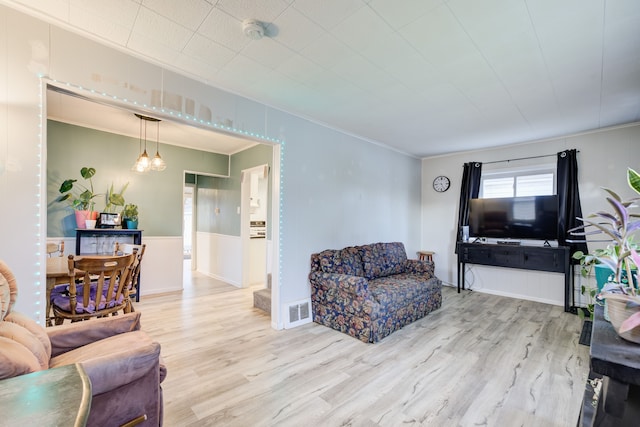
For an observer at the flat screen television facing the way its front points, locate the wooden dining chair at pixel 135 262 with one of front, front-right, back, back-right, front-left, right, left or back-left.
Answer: front-right

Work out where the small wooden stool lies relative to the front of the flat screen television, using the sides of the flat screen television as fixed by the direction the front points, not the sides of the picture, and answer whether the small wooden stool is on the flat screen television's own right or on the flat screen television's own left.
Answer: on the flat screen television's own right

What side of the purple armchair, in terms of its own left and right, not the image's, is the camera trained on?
right

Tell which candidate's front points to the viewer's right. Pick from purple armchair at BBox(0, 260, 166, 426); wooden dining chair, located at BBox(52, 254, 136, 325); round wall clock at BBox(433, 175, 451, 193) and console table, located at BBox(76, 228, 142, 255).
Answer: the purple armchair

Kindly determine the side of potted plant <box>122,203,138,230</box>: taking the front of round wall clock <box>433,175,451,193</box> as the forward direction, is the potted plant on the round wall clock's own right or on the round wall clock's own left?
on the round wall clock's own right

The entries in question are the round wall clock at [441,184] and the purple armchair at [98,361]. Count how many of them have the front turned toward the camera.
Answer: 1

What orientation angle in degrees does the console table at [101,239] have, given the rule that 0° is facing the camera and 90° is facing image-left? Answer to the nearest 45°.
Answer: approximately 0°

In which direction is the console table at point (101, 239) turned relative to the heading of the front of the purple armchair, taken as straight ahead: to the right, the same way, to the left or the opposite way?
to the right

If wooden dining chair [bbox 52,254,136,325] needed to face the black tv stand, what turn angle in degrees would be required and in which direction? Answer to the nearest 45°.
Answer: approximately 135° to its right

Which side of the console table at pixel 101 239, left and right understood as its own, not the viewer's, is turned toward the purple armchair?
front

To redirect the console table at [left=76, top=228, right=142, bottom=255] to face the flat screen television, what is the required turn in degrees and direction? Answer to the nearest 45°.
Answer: approximately 45° to its left

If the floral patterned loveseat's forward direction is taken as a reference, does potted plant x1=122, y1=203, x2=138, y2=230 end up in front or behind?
behind

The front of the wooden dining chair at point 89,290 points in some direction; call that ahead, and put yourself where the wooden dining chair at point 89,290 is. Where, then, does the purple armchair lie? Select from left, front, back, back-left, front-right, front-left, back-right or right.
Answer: back-left

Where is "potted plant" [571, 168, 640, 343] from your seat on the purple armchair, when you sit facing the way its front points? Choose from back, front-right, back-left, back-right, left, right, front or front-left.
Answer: front-right
